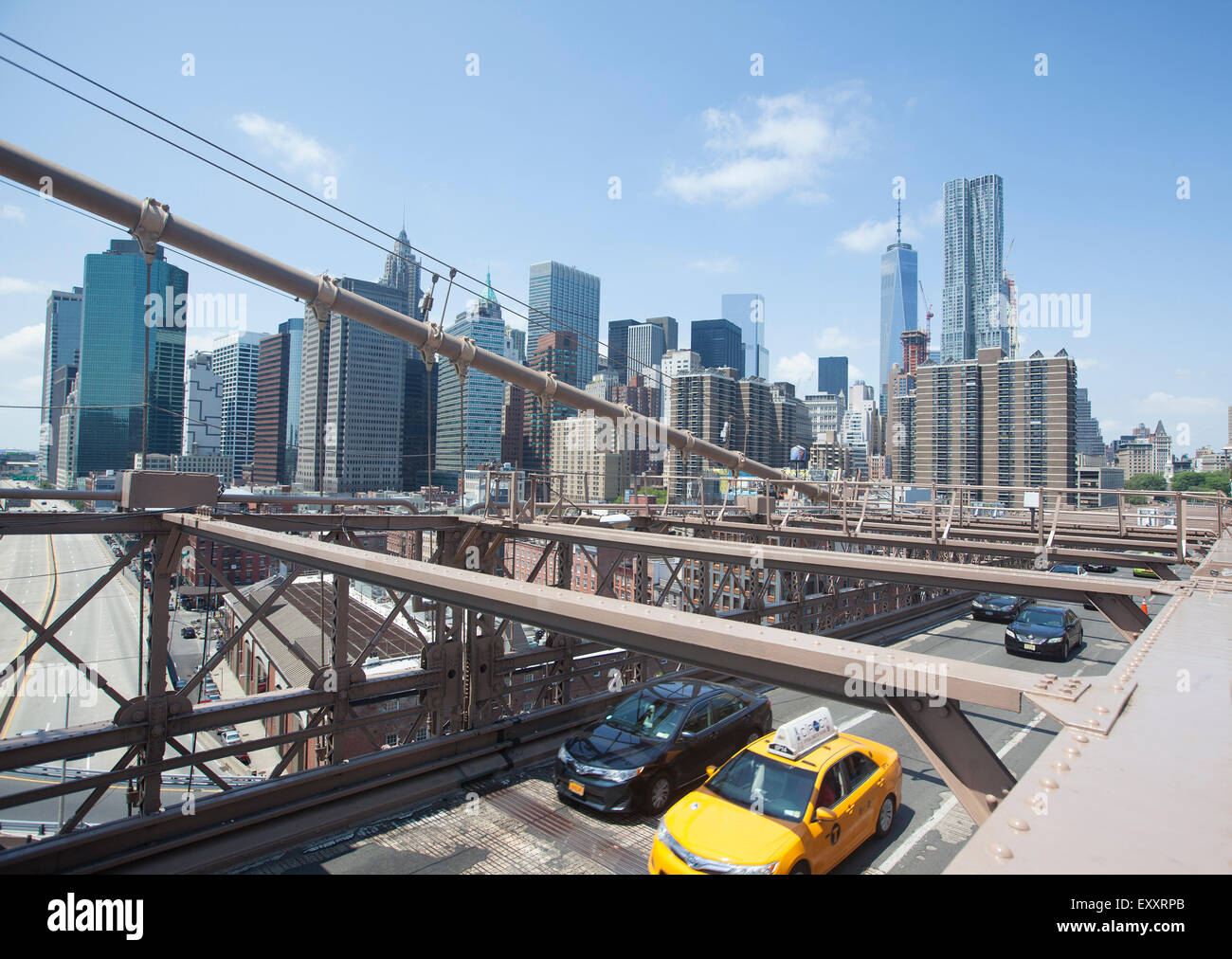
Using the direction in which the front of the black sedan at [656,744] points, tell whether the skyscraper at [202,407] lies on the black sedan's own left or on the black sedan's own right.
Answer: on the black sedan's own right

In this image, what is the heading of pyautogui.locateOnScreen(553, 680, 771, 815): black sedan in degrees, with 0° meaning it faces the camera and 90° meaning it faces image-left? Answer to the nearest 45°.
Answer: approximately 45°

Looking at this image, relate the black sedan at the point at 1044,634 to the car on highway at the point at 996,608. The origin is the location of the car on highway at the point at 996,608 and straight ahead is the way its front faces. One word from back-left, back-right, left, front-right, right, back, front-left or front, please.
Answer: front-left

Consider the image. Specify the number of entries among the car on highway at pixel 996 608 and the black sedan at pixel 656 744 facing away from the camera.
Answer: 0

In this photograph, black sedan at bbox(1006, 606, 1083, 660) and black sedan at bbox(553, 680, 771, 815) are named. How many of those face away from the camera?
0

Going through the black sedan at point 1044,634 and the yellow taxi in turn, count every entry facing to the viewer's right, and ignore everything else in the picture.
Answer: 0

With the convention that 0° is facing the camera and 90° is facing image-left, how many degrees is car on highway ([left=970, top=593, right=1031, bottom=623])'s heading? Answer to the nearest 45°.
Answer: approximately 45°

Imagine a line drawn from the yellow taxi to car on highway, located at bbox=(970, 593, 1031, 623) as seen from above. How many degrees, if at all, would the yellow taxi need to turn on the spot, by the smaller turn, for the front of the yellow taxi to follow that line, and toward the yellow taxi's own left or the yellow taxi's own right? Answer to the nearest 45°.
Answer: approximately 135° to the yellow taxi's own right
